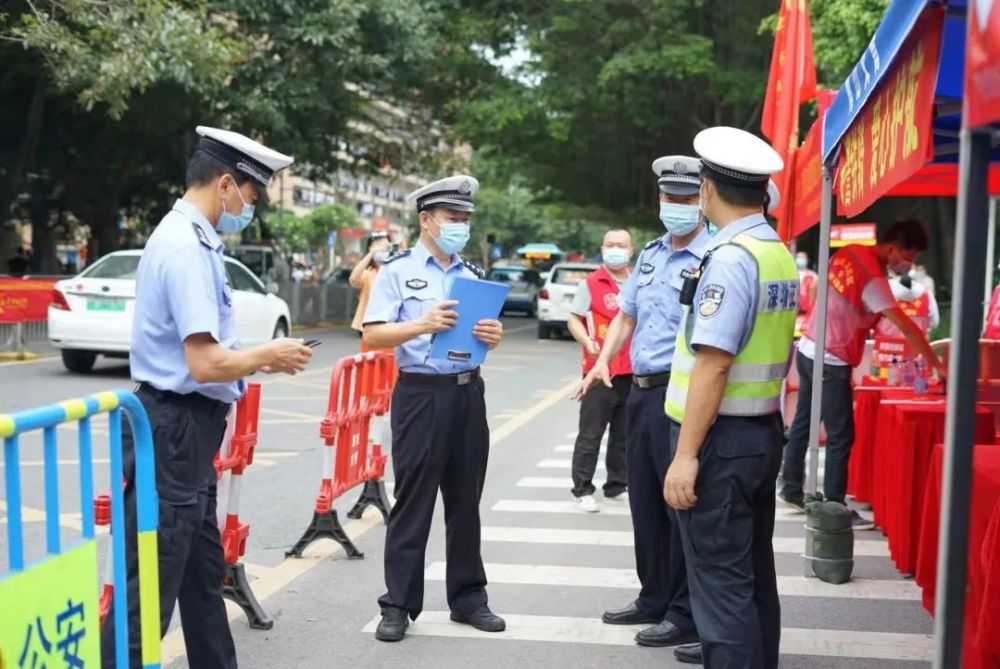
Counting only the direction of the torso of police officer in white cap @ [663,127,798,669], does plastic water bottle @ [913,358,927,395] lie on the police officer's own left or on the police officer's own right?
on the police officer's own right

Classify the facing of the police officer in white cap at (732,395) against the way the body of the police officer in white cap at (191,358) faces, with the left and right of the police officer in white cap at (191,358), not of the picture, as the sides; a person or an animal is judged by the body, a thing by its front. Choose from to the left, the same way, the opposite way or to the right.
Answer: to the left

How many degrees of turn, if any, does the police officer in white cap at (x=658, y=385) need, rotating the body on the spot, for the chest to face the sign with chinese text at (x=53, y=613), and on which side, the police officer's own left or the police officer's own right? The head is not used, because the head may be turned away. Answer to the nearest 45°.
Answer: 0° — they already face it

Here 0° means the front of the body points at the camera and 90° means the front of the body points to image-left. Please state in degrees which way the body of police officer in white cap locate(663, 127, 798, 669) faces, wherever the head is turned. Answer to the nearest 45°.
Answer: approximately 135°

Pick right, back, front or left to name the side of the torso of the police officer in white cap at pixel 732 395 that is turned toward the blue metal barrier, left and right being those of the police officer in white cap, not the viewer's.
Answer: left

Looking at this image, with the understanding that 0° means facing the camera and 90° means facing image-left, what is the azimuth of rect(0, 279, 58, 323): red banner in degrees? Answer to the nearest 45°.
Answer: approximately 0°

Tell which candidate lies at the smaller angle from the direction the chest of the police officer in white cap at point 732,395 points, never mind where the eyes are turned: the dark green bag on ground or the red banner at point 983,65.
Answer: the dark green bag on ground

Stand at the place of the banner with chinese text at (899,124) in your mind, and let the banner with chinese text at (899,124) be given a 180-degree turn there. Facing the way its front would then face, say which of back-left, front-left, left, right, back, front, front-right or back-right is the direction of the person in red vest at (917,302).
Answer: front-left

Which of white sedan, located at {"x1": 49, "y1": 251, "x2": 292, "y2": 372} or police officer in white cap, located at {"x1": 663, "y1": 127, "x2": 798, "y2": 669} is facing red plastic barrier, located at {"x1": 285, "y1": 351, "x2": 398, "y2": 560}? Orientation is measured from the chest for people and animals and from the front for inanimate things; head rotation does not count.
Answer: the police officer in white cap

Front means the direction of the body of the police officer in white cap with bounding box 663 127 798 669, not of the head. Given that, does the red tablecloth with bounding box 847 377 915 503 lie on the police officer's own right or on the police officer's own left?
on the police officer's own right

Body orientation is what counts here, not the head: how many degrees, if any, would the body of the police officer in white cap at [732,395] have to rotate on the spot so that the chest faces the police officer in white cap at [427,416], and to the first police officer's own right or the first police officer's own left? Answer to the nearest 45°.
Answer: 0° — they already face them

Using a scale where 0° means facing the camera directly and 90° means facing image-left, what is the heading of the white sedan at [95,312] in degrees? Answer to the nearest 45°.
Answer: approximately 225°

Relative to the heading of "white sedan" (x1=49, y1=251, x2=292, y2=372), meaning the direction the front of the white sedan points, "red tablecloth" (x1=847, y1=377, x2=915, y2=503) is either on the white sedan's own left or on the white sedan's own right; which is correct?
on the white sedan's own right

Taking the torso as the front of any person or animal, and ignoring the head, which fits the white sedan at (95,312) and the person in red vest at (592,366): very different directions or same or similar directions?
very different directions
